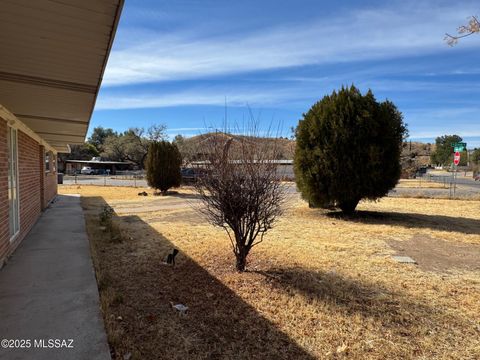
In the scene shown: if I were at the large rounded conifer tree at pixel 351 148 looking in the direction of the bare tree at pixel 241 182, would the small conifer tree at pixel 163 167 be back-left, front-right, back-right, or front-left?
back-right

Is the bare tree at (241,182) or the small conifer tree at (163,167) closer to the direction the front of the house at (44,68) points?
the bare tree

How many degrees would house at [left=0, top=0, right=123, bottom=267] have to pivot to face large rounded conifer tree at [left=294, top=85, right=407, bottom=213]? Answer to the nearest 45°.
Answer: approximately 45° to its left

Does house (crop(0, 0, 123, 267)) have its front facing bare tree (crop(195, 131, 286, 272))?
yes

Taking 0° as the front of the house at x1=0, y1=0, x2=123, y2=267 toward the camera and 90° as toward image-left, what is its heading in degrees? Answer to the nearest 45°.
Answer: approximately 270°

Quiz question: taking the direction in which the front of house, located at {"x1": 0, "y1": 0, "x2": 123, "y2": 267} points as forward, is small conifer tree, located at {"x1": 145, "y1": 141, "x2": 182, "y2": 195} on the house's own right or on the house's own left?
on the house's own left
